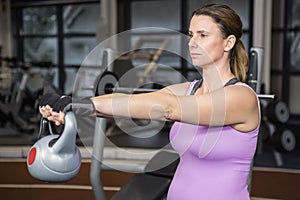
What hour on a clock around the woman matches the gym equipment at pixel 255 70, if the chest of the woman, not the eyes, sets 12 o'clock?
The gym equipment is roughly at 5 o'clock from the woman.

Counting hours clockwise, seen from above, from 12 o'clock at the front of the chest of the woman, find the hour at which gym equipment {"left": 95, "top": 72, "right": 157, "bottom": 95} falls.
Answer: The gym equipment is roughly at 4 o'clock from the woman.

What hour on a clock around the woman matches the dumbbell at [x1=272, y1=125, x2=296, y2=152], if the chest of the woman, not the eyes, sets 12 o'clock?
The dumbbell is roughly at 5 o'clock from the woman.

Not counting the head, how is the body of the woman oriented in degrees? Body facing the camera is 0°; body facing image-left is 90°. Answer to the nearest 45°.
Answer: approximately 45°

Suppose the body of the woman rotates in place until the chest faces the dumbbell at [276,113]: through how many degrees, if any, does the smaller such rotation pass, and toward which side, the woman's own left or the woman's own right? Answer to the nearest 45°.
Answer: approximately 135° to the woman's own right
